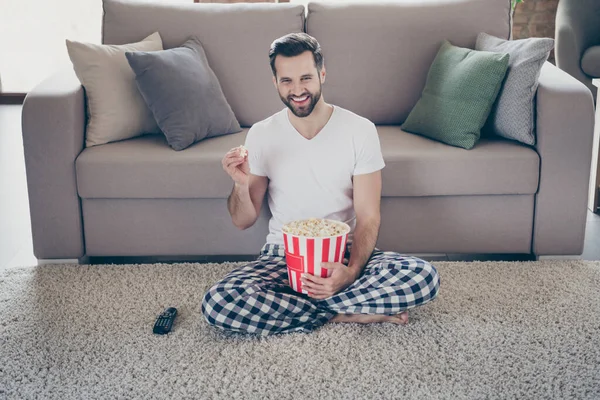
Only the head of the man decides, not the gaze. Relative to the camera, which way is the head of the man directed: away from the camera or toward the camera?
toward the camera

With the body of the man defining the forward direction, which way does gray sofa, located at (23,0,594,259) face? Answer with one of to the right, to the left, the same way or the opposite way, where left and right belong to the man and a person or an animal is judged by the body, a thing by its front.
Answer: the same way

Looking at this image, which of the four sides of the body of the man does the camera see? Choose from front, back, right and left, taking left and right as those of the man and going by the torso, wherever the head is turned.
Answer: front

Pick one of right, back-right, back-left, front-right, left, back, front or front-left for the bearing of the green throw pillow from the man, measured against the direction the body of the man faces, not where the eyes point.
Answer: back-left

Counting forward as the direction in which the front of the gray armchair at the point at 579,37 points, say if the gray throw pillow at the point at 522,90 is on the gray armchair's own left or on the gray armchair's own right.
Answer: on the gray armchair's own right

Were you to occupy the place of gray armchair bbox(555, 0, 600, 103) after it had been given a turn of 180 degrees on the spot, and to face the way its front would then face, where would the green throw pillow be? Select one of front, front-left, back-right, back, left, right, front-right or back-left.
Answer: back-left

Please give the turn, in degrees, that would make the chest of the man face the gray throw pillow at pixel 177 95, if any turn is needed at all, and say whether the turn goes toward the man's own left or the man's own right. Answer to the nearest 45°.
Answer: approximately 135° to the man's own right

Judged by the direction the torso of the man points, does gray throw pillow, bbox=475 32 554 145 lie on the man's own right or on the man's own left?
on the man's own left

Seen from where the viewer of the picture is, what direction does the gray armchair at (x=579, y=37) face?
facing the viewer and to the right of the viewer

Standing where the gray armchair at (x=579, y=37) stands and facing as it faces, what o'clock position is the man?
The man is roughly at 2 o'clock from the gray armchair.

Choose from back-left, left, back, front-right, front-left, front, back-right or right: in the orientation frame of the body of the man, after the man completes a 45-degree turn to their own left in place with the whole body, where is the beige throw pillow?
back

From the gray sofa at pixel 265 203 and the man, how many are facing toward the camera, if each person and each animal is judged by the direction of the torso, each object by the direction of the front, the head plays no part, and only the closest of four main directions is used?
2

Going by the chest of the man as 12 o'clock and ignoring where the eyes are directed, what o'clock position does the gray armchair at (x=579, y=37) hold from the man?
The gray armchair is roughly at 7 o'clock from the man.

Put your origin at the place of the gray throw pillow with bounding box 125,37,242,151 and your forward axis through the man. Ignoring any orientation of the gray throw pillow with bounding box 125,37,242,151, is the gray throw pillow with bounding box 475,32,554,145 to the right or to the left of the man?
left

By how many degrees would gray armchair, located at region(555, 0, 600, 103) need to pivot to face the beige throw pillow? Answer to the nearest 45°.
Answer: approximately 90° to its right

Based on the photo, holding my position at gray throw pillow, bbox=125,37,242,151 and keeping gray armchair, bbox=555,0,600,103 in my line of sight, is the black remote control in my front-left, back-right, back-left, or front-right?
back-right
